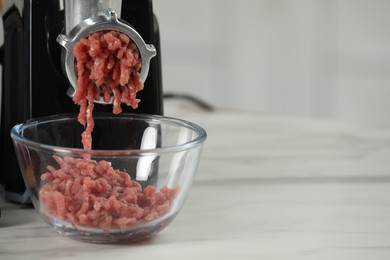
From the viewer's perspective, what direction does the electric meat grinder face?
toward the camera
